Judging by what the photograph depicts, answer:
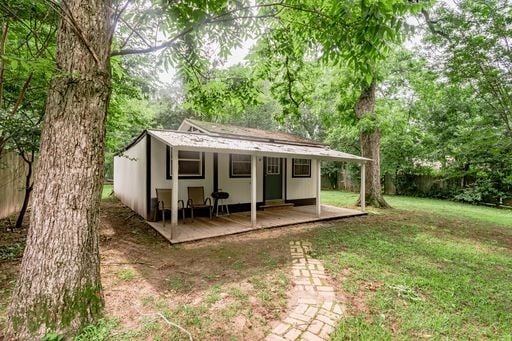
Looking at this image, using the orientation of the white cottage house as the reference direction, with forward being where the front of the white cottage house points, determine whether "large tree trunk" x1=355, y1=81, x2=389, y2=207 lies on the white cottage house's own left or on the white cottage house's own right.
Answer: on the white cottage house's own left

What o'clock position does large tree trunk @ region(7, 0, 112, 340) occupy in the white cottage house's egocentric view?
The large tree trunk is roughly at 2 o'clock from the white cottage house.

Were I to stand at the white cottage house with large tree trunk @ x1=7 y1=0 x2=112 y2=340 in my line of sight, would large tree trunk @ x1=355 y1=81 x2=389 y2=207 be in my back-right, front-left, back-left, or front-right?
back-left

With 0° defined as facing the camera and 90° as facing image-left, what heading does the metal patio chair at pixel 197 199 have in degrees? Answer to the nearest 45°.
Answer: approximately 315°

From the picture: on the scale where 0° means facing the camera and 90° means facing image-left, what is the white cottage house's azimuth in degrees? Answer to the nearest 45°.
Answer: approximately 315°

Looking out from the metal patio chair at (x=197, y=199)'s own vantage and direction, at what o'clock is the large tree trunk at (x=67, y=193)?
The large tree trunk is roughly at 2 o'clock from the metal patio chair.
